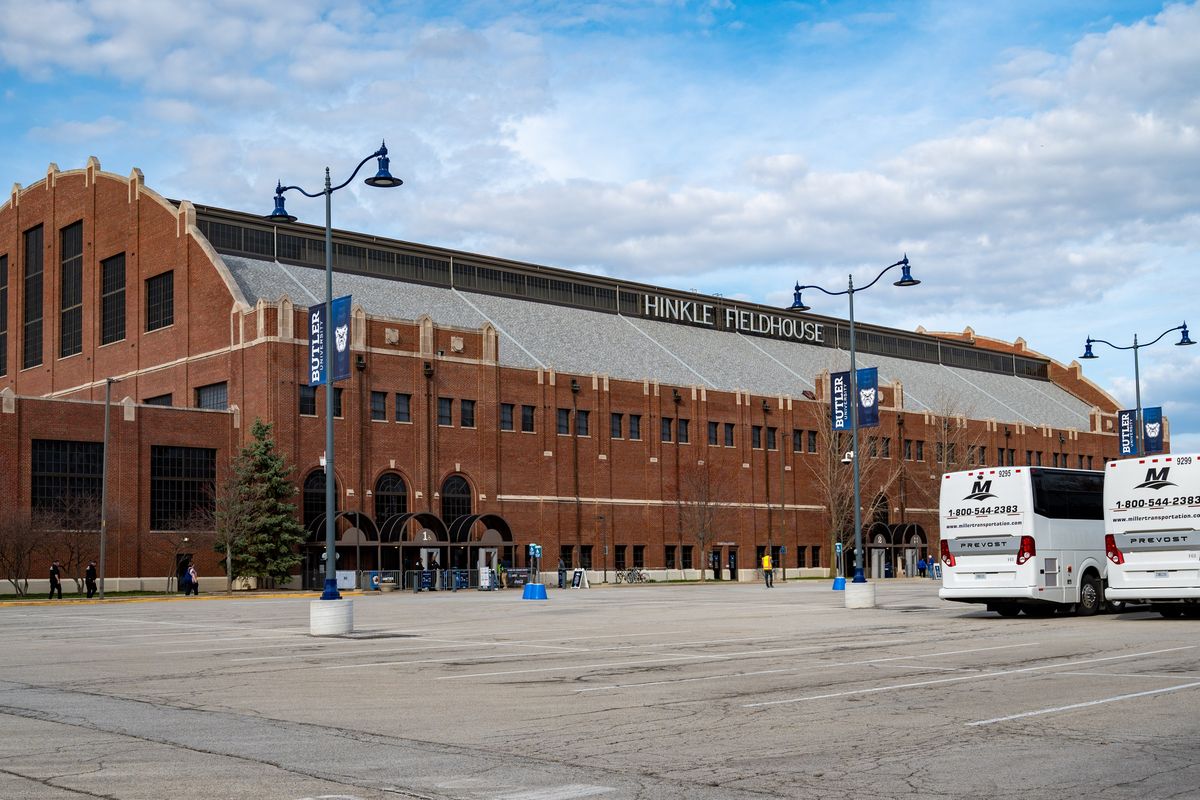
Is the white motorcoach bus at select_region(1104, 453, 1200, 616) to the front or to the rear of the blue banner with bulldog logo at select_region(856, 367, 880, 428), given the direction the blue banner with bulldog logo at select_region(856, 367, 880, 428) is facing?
to the front

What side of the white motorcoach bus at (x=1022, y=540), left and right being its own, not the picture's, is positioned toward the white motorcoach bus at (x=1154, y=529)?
right

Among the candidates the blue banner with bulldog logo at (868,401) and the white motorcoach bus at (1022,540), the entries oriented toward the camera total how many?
1

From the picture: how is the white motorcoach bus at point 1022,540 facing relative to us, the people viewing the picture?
facing away from the viewer and to the right of the viewer

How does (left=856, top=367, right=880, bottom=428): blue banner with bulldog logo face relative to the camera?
toward the camera

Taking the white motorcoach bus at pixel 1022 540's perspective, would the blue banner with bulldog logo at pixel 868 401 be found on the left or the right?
on its left

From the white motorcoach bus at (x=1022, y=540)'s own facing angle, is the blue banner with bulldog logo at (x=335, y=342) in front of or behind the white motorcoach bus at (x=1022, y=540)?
behind

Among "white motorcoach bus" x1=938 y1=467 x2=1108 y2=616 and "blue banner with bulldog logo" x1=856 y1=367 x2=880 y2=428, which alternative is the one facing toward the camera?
the blue banner with bulldog logo

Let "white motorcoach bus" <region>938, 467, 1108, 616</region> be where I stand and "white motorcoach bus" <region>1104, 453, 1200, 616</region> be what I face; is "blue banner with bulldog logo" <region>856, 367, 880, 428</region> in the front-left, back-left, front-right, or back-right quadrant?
back-left
